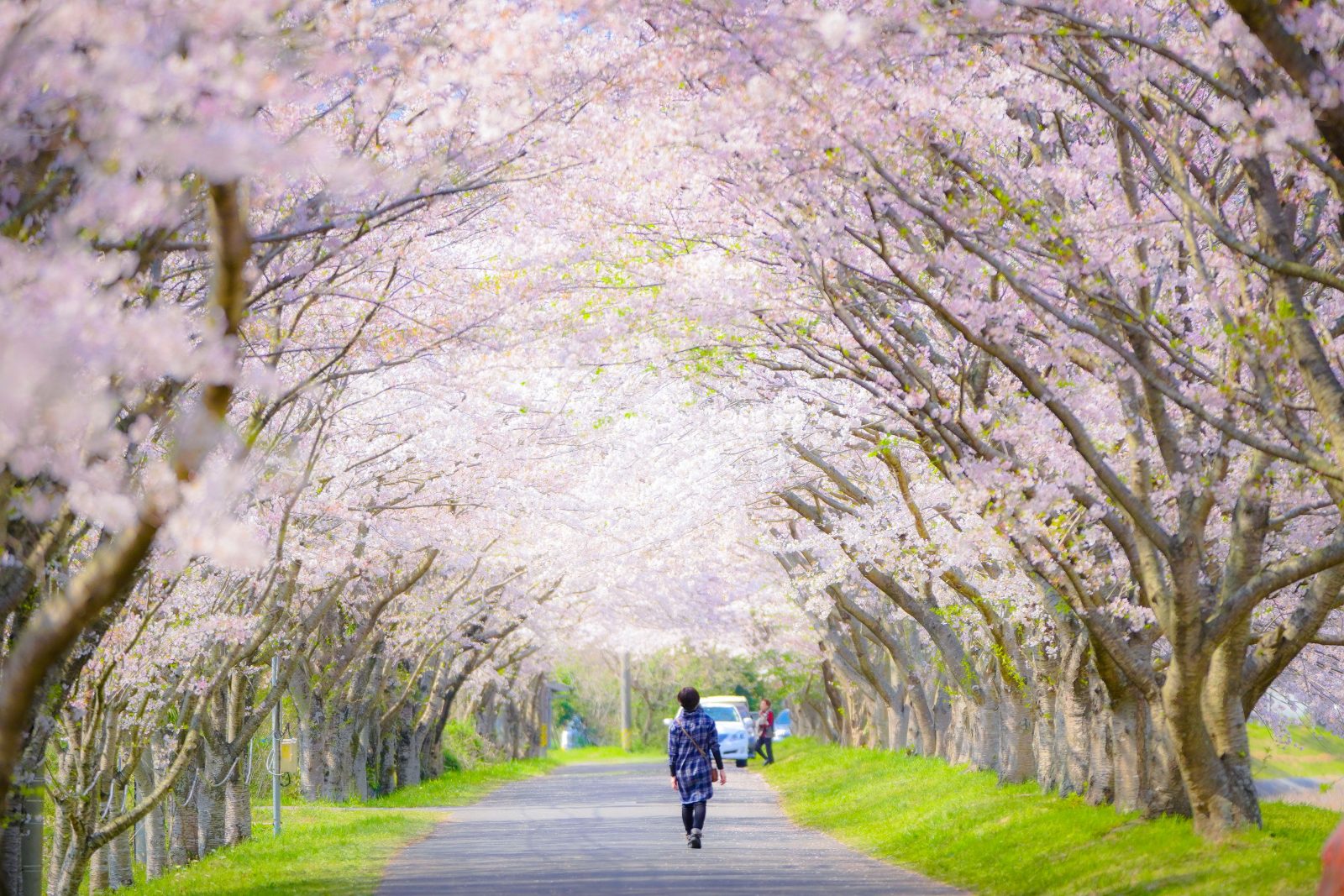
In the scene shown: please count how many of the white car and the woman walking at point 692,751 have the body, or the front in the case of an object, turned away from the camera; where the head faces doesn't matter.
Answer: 1

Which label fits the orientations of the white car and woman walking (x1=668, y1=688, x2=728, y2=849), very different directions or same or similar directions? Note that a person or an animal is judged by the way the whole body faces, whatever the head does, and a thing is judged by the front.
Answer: very different directions

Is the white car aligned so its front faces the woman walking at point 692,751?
yes

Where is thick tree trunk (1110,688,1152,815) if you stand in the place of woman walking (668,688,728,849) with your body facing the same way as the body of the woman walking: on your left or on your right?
on your right

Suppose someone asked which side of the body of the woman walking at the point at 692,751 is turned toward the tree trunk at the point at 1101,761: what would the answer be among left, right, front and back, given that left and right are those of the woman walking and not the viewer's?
right

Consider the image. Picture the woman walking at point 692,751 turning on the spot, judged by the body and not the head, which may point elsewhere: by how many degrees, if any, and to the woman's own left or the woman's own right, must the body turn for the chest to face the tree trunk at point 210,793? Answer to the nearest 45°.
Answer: approximately 45° to the woman's own left

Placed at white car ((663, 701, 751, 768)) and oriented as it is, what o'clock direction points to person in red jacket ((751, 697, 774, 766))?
The person in red jacket is roughly at 8 o'clock from the white car.

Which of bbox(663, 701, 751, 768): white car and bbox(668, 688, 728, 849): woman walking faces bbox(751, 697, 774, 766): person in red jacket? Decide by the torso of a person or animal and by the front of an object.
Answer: the woman walking

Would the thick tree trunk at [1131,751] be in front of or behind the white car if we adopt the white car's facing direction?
in front

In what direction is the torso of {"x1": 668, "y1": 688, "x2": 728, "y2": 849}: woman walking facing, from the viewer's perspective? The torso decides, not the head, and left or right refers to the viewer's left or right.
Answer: facing away from the viewer

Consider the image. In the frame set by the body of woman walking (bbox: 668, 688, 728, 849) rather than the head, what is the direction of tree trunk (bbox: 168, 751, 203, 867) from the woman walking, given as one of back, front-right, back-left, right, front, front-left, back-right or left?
back-left
